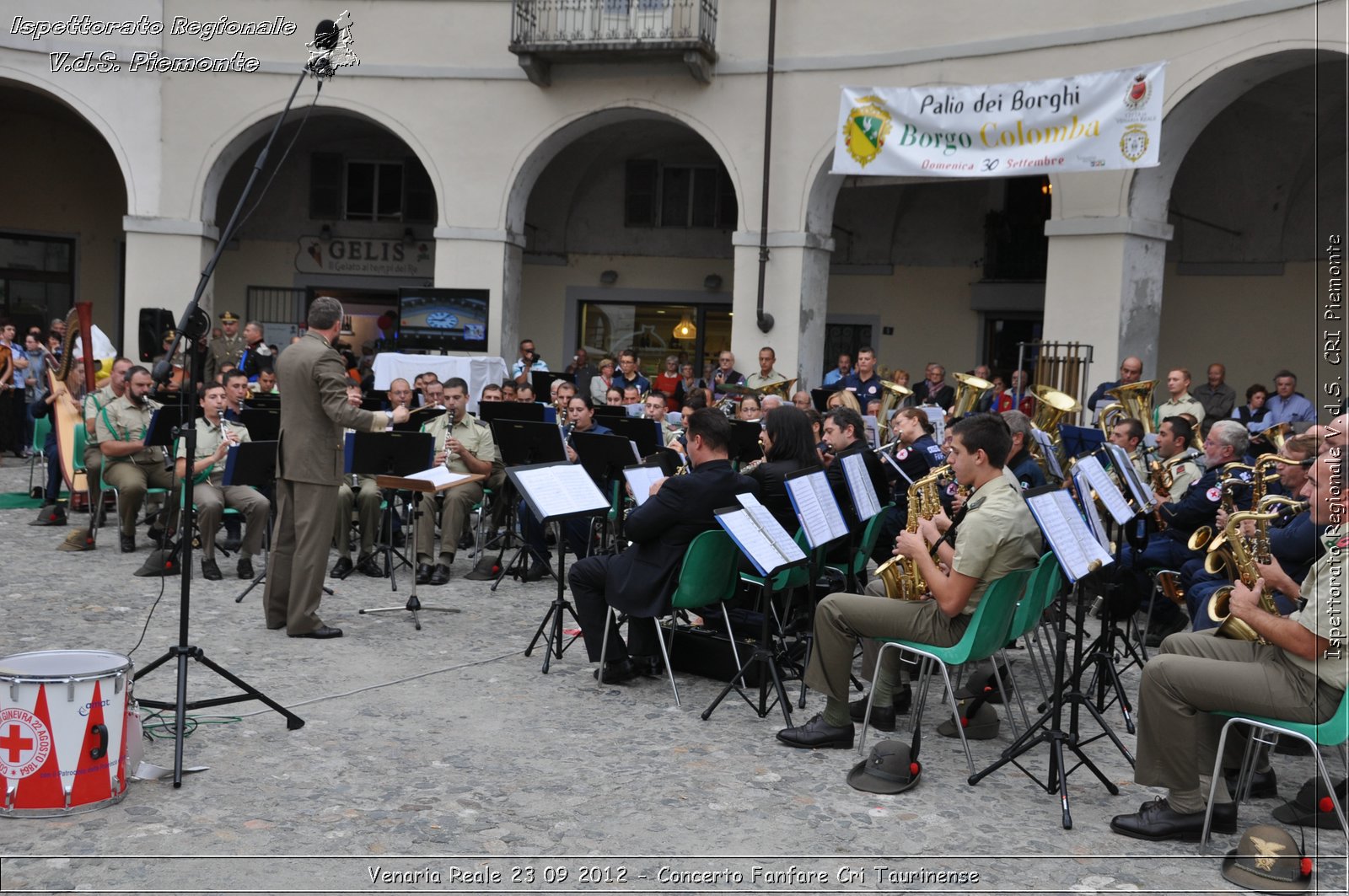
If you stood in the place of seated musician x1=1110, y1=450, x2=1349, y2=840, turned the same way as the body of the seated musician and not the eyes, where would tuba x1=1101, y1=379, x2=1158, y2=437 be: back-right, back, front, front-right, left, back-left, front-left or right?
right

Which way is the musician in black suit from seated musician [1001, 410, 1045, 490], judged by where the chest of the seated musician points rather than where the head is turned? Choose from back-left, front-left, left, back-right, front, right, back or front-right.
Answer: front-left

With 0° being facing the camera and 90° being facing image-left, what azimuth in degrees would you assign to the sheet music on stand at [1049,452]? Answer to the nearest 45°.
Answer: approximately 315°

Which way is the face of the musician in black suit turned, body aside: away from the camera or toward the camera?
away from the camera

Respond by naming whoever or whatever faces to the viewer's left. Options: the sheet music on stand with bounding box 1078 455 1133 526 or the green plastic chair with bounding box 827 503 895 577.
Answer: the green plastic chair

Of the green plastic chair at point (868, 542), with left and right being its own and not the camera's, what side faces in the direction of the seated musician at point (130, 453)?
front

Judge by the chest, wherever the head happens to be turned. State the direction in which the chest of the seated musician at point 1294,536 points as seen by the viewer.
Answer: to the viewer's left

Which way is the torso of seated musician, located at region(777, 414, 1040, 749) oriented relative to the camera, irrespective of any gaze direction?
to the viewer's left

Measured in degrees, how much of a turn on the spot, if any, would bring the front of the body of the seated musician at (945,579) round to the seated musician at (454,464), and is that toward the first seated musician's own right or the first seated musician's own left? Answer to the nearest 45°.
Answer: approximately 45° to the first seated musician's own right

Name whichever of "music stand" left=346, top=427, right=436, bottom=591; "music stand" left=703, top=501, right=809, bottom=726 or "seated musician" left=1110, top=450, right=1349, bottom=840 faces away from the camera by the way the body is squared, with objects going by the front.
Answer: "music stand" left=346, top=427, right=436, bottom=591

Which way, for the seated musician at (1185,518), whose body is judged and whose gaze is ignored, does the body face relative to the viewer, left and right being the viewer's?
facing to the left of the viewer

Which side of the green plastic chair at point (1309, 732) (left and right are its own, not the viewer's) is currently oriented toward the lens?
left

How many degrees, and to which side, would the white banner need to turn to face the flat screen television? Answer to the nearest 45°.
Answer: approximately 90° to its right

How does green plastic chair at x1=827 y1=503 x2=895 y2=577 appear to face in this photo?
to the viewer's left

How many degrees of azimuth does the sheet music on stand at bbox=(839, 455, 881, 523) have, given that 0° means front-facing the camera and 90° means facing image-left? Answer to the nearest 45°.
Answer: approximately 315°

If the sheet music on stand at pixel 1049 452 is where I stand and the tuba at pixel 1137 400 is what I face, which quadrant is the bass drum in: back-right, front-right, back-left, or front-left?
back-left

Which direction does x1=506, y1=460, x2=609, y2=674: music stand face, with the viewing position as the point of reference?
facing the viewer and to the right of the viewer

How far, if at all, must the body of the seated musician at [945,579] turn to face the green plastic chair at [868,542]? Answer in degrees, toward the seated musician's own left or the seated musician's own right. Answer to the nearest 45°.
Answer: approximately 90° to the seated musician's own right

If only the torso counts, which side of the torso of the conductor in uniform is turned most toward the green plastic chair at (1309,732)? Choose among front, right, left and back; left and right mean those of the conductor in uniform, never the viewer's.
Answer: right
